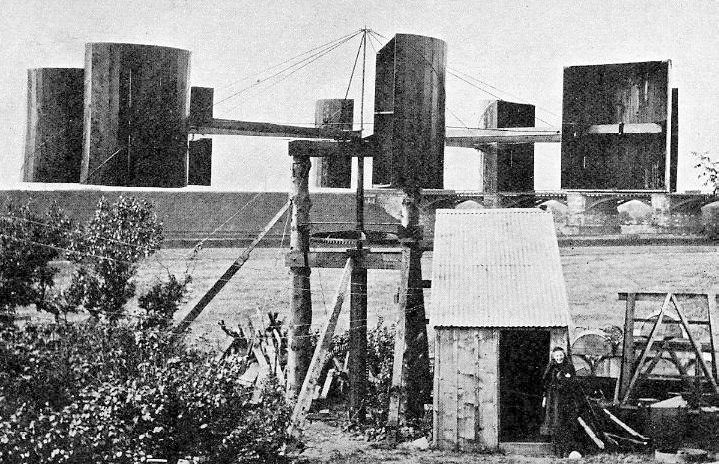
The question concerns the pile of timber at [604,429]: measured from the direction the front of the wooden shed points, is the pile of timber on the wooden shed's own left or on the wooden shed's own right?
on the wooden shed's own left

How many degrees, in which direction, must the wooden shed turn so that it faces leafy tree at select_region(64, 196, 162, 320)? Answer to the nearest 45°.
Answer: approximately 135° to its right

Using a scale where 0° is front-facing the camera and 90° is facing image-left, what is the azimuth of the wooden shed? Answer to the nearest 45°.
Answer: approximately 0°

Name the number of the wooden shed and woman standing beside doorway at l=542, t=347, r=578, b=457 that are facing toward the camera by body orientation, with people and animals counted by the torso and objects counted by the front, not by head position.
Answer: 2

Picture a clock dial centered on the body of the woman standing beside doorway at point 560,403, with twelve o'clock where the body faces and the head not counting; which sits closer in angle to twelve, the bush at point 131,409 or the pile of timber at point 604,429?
the bush

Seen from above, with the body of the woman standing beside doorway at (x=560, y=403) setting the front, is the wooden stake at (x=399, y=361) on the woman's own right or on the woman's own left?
on the woman's own right

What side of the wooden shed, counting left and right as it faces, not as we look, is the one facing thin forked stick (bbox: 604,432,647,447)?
left

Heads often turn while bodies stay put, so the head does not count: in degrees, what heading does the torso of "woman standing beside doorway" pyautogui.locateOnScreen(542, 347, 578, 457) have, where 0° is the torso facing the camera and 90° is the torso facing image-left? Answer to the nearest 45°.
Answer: approximately 0°

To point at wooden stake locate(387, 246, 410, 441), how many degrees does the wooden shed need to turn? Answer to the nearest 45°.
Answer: approximately 90° to its right

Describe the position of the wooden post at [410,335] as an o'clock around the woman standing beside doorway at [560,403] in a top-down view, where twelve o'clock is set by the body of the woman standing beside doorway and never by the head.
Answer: The wooden post is roughly at 4 o'clock from the woman standing beside doorway.

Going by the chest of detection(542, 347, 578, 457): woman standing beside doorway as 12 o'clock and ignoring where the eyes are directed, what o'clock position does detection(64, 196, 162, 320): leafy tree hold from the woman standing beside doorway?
The leafy tree is roughly at 4 o'clock from the woman standing beside doorway.
